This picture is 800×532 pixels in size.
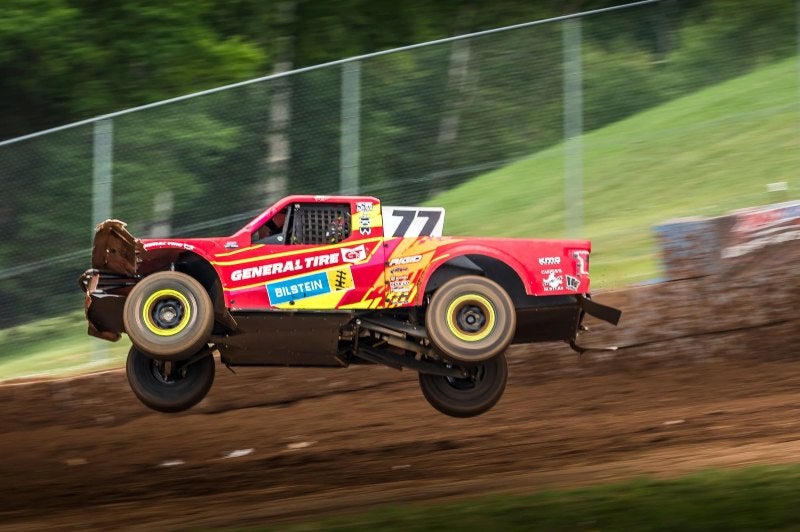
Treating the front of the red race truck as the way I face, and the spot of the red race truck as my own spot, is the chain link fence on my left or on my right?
on my right

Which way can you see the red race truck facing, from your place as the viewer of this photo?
facing to the left of the viewer
